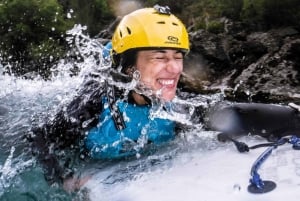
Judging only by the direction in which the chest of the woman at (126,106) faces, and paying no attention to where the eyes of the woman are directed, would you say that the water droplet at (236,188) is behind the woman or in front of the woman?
in front

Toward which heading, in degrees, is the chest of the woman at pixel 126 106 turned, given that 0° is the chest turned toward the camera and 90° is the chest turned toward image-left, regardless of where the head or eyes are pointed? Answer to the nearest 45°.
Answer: approximately 315°
